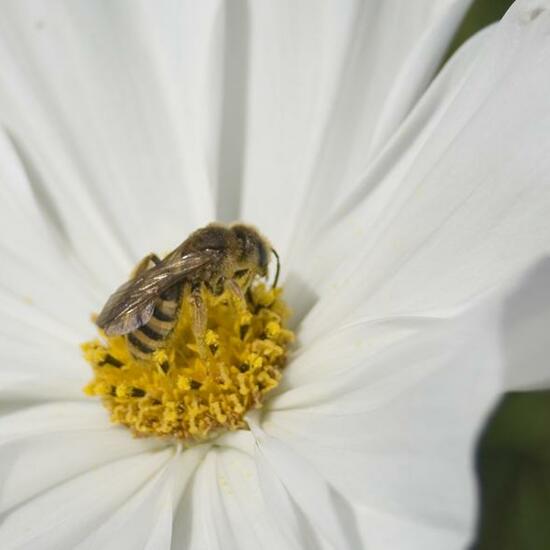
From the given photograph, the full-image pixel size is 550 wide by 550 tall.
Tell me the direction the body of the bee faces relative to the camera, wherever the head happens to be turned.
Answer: to the viewer's right
